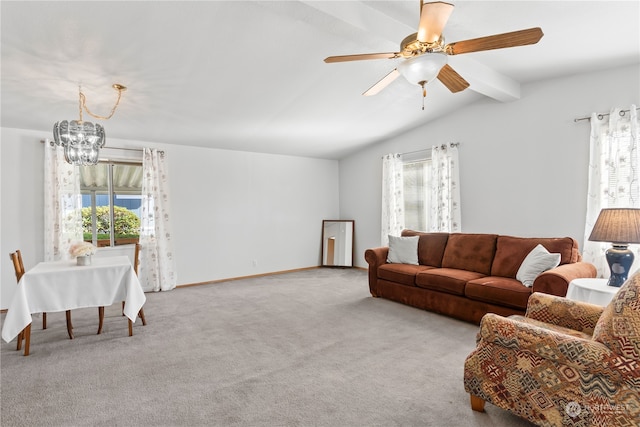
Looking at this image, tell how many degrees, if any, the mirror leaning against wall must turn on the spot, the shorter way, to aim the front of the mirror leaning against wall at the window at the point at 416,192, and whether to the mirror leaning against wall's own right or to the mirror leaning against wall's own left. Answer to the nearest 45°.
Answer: approximately 45° to the mirror leaning against wall's own left

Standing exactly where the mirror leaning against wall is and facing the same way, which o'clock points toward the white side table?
The white side table is roughly at 11 o'clock from the mirror leaning against wall.

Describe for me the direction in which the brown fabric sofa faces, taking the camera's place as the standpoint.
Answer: facing the viewer and to the left of the viewer

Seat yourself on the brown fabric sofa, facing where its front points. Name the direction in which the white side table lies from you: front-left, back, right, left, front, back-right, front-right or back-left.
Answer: left

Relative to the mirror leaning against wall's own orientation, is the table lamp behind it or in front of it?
in front

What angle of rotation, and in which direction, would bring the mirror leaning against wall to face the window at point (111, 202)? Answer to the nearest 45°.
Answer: approximately 45° to its right

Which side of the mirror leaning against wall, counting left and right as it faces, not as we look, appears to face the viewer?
front

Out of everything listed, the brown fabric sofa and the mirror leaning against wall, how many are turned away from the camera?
0

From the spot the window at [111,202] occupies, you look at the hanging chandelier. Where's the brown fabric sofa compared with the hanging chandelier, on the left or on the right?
left

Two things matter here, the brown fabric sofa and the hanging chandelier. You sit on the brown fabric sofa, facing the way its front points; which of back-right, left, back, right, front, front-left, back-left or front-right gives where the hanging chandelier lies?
front

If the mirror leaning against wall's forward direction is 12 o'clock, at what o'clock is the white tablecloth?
The white tablecloth is roughly at 1 o'clock from the mirror leaning against wall.

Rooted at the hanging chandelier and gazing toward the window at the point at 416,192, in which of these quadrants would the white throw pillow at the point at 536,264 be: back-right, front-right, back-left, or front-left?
front-right

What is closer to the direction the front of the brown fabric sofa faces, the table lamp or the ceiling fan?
the ceiling fan

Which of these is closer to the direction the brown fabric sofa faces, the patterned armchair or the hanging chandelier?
the hanging chandelier

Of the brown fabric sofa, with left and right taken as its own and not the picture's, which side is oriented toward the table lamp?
left
